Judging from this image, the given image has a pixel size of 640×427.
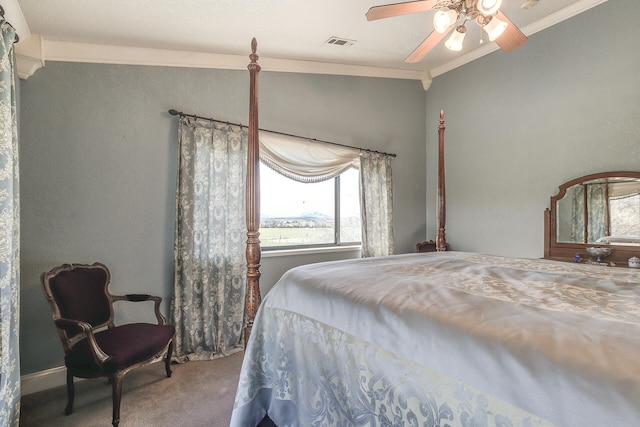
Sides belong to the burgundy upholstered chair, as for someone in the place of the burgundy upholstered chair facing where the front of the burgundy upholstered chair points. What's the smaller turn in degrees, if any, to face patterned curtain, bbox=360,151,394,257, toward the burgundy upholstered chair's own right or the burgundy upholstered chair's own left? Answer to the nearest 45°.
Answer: approximately 45° to the burgundy upholstered chair's own left

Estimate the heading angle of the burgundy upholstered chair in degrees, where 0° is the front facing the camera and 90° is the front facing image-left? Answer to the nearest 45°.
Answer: approximately 315°

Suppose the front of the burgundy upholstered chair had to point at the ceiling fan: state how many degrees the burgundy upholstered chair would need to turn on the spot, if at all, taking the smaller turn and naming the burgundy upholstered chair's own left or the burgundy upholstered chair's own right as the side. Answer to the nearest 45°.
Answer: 0° — it already faces it

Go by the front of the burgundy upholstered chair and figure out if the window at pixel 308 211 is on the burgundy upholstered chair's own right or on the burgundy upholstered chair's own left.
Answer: on the burgundy upholstered chair's own left

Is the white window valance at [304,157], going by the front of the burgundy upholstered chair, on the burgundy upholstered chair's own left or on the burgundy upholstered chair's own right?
on the burgundy upholstered chair's own left

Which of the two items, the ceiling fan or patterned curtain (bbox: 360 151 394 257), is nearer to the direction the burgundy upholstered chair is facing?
the ceiling fan
